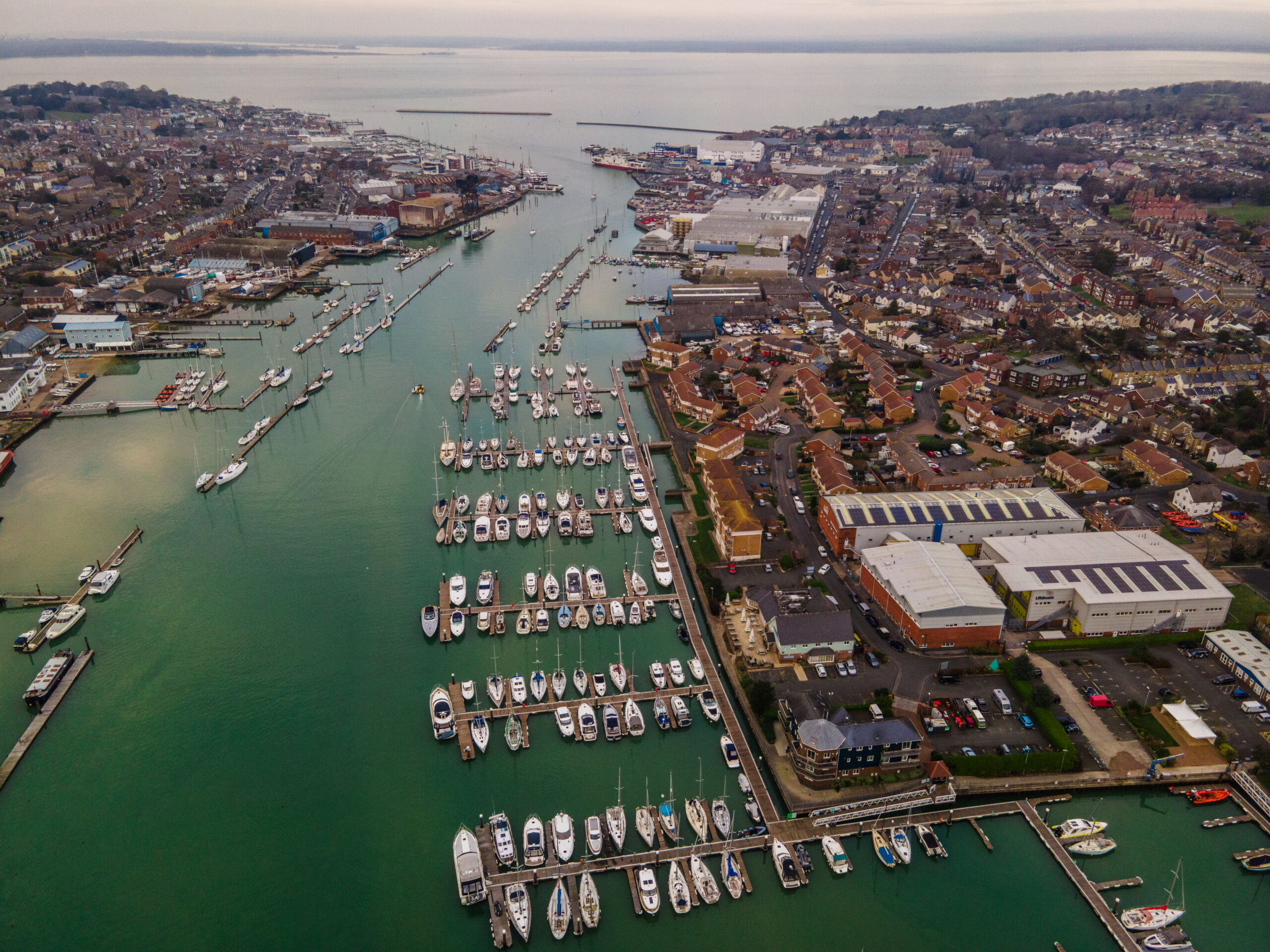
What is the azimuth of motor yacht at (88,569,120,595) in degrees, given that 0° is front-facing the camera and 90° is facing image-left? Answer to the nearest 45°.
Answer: approximately 225°

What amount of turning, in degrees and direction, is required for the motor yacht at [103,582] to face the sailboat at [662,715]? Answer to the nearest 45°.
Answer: approximately 90° to its right

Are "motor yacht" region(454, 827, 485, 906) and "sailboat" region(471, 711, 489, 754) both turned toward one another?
yes

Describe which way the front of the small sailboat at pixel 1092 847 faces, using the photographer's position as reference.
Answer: facing to the left of the viewer
